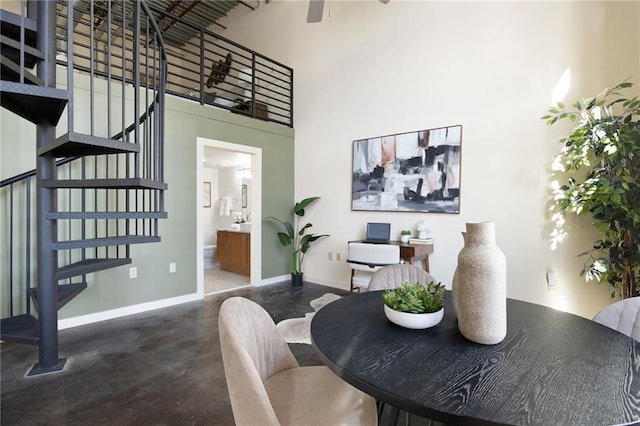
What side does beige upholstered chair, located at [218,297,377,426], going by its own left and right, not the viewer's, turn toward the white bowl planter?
front

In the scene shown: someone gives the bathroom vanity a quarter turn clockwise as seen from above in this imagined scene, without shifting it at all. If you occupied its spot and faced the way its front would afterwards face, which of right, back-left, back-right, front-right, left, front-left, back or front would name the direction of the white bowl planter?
back-left

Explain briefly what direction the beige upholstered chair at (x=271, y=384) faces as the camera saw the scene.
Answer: facing to the right of the viewer

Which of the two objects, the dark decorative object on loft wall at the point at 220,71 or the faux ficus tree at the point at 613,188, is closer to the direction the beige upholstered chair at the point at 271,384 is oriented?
the faux ficus tree

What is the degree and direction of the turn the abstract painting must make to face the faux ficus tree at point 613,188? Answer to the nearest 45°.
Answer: approximately 90° to its left

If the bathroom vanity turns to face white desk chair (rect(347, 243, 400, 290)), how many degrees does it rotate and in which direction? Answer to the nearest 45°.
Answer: approximately 90° to its left

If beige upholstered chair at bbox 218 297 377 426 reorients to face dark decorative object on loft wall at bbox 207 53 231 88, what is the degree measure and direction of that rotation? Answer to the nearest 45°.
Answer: approximately 90° to its left

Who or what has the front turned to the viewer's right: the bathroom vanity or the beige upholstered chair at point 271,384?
the beige upholstered chair

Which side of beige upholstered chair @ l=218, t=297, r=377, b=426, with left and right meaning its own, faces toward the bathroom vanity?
left

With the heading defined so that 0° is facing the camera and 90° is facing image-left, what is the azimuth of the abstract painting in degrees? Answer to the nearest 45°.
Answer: approximately 45°

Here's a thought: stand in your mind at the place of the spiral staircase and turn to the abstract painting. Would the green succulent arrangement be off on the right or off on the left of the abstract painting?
right

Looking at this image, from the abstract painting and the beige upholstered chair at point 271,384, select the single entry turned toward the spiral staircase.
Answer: the abstract painting

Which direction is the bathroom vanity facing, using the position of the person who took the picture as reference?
facing the viewer and to the left of the viewer

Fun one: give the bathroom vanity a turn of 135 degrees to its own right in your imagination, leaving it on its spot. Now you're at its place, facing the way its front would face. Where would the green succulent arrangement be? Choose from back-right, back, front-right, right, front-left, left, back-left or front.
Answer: back

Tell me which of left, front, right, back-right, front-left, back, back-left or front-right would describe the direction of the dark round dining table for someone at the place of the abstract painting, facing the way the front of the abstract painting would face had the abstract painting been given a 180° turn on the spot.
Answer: back-right
